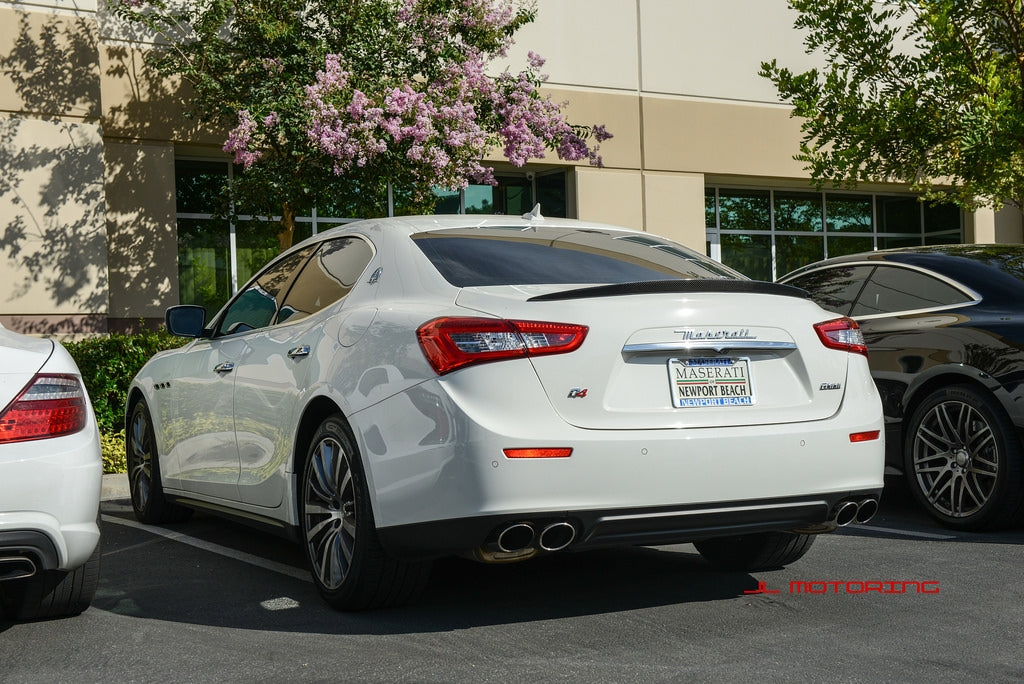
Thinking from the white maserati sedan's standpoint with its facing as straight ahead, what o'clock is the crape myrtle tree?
The crape myrtle tree is roughly at 1 o'clock from the white maserati sedan.

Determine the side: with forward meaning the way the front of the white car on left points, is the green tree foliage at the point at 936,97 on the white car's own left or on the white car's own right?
on the white car's own right

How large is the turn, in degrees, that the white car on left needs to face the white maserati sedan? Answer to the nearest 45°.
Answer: approximately 90° to its right

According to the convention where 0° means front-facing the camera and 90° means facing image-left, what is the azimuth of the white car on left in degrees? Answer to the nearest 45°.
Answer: approximately 180°

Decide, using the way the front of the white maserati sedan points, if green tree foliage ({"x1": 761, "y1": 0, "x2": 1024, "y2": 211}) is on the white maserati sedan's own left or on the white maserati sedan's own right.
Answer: on the white maserati sedan's own right

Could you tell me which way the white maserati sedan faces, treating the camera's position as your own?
facing away from the viewer and to the left of the viewer

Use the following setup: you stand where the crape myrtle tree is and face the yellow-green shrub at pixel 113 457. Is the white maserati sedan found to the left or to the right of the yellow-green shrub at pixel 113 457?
left

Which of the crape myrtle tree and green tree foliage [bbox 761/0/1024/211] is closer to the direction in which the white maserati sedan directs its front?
the crape myrtle tree
